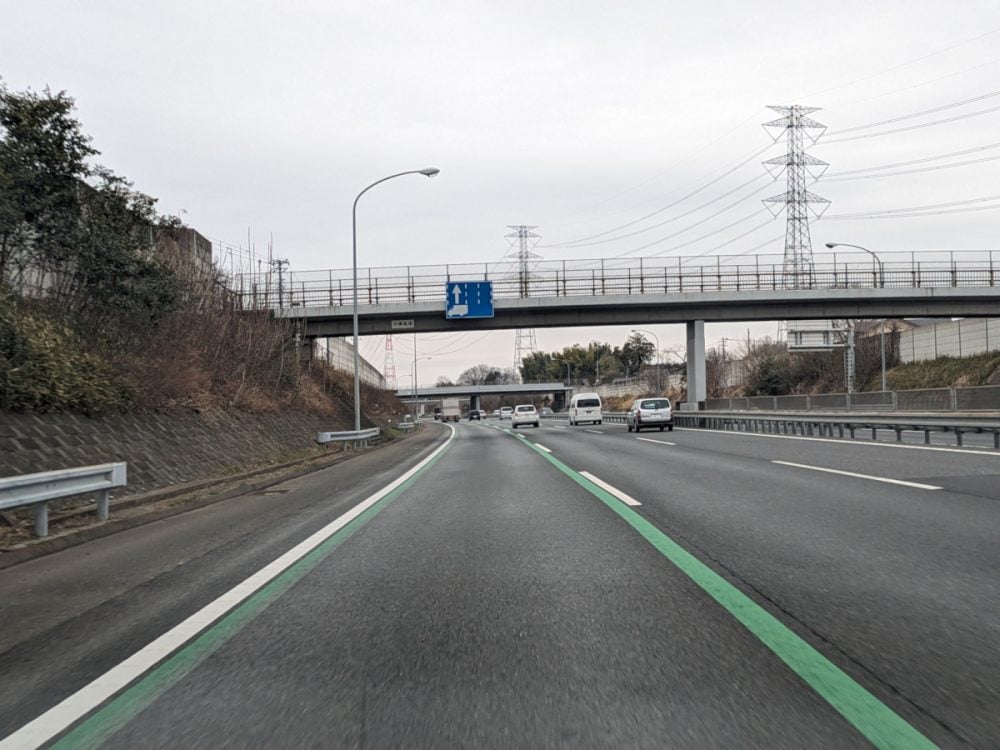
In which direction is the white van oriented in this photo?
away from the camera

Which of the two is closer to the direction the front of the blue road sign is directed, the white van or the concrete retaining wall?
the concrete retaining wall

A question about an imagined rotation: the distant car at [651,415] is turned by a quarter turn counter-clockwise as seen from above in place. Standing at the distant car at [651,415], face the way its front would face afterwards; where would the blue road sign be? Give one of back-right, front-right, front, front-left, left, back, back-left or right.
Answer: front-right

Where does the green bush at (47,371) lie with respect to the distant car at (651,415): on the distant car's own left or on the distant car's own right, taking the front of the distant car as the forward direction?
on the distant car's own left

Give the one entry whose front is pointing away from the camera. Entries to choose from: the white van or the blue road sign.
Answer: the white van

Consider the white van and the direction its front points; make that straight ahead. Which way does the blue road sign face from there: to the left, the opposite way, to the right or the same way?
the opposite way

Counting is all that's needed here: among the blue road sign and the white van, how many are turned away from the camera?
1

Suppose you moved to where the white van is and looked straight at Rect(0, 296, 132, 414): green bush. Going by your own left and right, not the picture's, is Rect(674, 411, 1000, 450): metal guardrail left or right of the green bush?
left

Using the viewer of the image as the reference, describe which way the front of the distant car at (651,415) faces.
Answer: facing away from the viewer and to the left of the viewer
